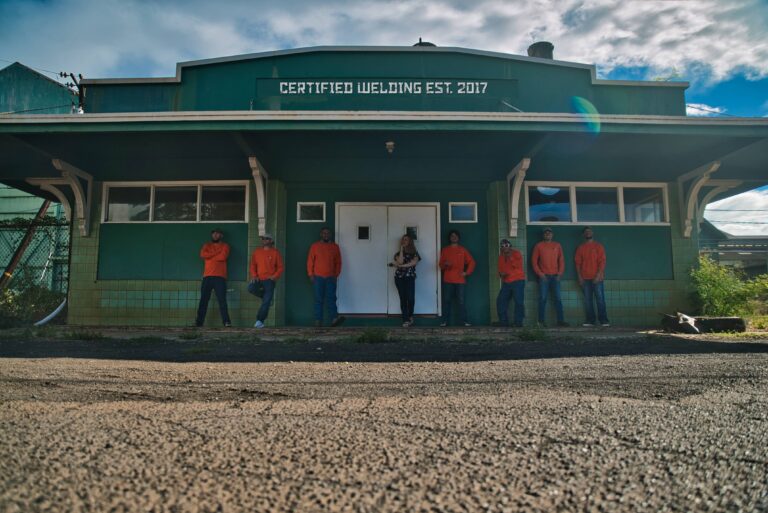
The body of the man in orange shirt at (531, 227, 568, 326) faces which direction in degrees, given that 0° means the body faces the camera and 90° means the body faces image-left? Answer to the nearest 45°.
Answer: approximately 0°

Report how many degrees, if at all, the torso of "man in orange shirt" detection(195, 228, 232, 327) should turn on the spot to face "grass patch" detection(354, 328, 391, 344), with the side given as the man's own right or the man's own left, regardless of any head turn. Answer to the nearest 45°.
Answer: approximately 45° to the man's own left

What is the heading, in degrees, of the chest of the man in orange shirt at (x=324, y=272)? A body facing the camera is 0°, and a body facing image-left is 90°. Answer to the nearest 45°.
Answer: approximately 0°

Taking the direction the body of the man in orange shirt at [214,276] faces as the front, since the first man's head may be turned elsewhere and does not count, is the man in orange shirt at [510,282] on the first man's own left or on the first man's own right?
on the first man's own left

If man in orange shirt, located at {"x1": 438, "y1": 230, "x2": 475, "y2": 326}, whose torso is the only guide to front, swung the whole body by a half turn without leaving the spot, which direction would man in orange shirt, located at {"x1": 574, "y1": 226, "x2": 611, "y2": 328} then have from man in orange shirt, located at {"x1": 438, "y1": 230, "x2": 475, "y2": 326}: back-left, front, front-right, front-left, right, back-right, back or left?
right

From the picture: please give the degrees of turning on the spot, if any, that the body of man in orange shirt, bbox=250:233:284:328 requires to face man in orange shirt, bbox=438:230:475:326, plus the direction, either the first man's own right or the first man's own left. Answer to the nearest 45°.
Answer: approximately 90° to the first man's own left

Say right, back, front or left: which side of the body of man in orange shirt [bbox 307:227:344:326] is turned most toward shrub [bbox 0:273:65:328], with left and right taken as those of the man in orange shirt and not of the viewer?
right

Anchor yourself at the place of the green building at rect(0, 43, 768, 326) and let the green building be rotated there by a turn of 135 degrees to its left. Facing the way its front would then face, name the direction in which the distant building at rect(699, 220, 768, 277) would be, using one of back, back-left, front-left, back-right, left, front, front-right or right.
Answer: front
